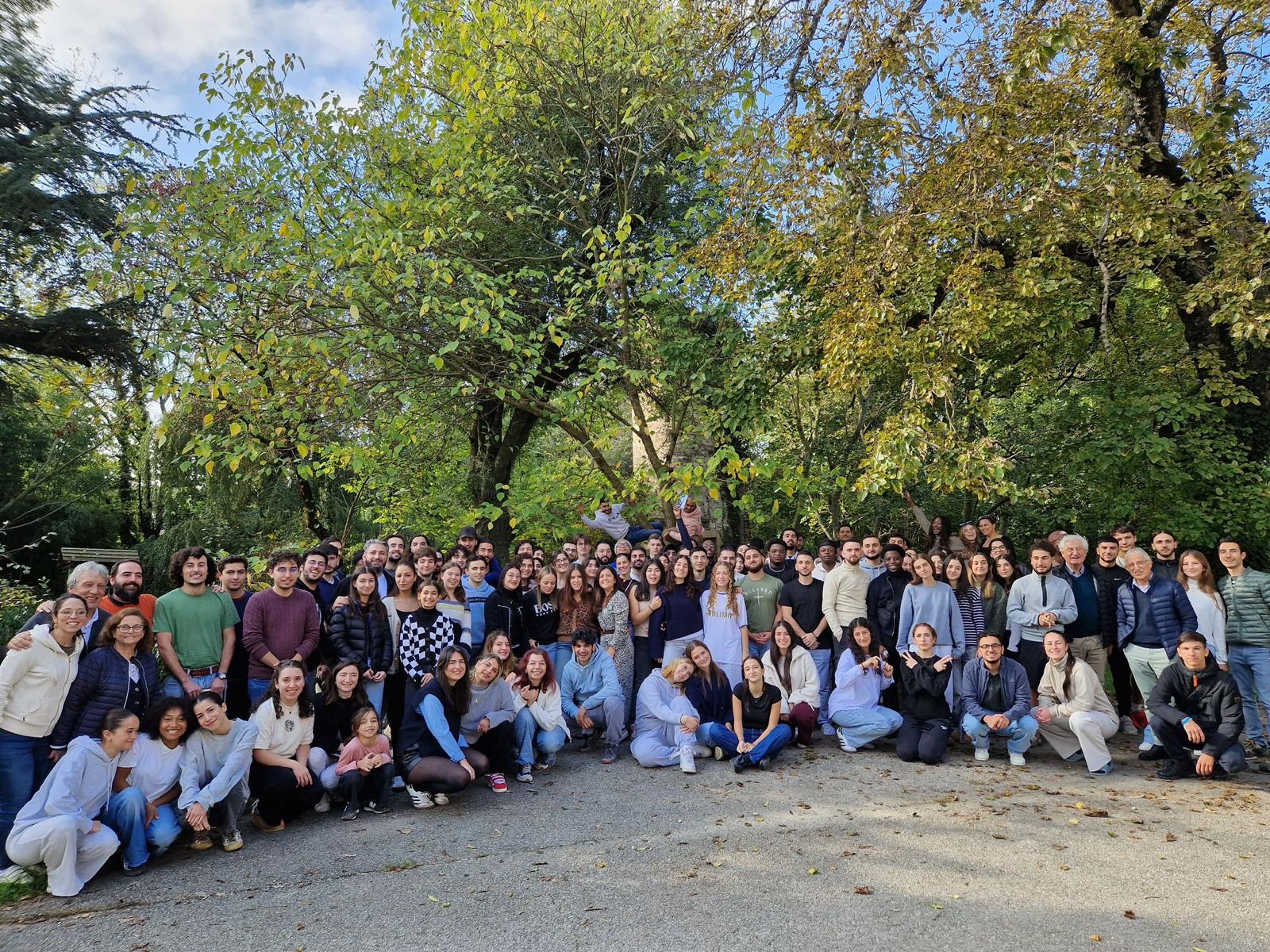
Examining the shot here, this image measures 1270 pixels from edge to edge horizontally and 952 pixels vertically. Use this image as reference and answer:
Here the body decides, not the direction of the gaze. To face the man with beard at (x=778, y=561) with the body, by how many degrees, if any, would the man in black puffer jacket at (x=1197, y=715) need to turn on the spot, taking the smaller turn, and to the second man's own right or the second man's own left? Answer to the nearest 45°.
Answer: approximately 90° to the second man's own right

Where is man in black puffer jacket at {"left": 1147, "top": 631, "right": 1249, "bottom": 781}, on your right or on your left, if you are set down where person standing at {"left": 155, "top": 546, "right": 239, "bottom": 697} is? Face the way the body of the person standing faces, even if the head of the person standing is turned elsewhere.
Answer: on your left

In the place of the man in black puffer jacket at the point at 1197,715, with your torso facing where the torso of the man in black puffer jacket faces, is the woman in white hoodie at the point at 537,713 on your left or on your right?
on your right

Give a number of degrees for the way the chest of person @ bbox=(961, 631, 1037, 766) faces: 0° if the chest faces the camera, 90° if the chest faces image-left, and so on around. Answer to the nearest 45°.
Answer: approximately 0°

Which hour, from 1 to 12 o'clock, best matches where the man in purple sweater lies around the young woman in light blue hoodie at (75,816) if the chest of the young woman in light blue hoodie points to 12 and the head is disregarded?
The man in purple sweater is roughly at 9 o'clock from the young woman in light blue hoodie.
